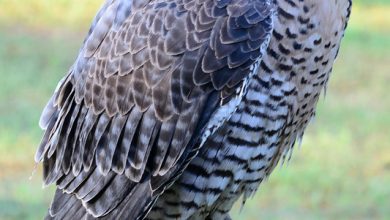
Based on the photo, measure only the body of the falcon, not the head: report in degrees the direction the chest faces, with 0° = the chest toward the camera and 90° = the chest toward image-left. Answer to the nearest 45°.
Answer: approximately 270°
